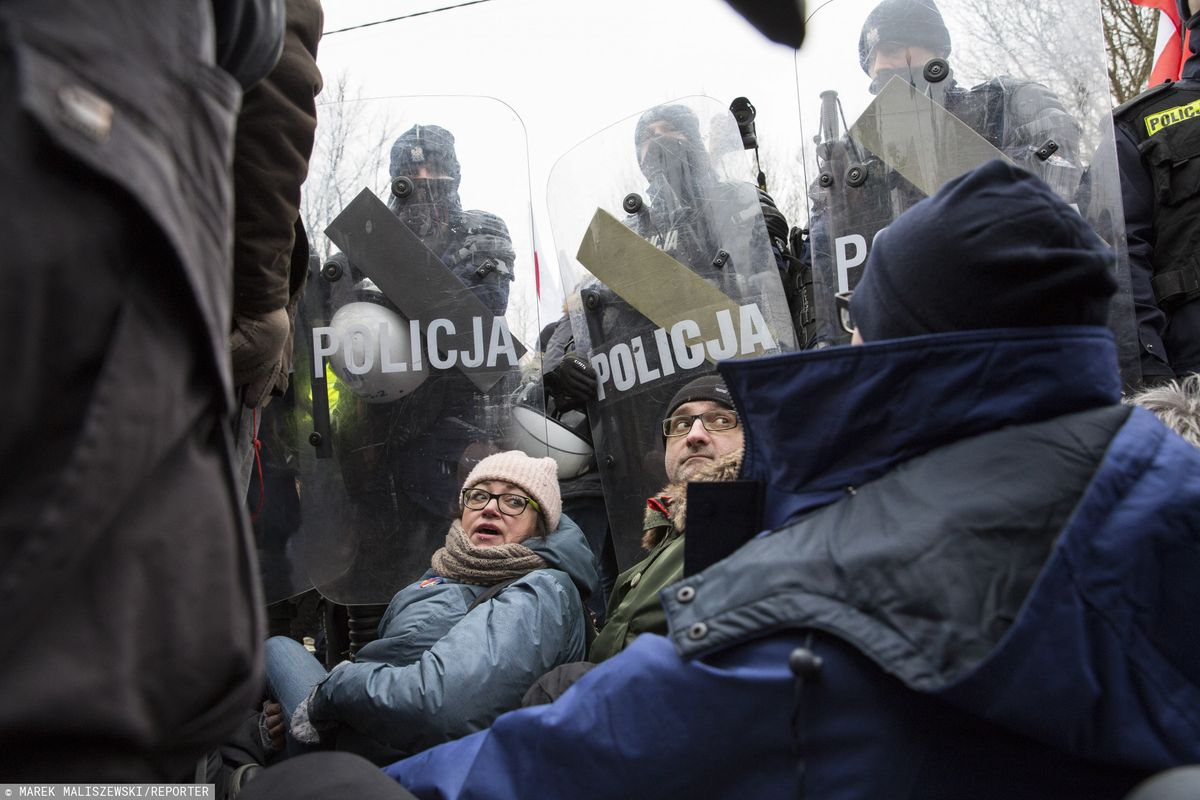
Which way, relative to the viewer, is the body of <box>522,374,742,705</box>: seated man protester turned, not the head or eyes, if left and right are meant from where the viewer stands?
facing the viewer and to the left of the viewer

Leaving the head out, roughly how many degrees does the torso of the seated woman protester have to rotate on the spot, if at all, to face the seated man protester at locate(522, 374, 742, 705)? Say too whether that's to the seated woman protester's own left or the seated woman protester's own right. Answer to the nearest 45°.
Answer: approximately 135° to the seated woman protester's own left

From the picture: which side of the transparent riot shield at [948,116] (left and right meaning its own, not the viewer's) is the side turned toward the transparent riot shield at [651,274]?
right

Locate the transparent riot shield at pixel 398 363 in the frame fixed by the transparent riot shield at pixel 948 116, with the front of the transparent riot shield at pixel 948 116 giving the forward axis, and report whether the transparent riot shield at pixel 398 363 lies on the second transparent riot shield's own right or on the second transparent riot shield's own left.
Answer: on the second transparent riot shield's own right

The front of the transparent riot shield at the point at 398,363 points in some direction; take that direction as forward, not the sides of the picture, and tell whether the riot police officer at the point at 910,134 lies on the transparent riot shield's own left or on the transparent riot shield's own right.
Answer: on the transparent riot shield's own left

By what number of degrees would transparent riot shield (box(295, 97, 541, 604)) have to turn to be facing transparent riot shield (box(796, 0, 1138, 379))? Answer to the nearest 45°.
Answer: approximately 90° to its left

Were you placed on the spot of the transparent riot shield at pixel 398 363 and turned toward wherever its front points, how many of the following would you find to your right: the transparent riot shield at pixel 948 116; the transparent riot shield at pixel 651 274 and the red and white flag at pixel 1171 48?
0

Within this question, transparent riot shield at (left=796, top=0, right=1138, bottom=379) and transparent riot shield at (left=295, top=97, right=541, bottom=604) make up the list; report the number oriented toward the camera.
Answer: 2

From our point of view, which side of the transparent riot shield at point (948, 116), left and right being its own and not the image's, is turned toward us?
front

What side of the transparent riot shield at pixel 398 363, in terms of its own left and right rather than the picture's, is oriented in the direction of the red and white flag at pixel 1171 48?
left

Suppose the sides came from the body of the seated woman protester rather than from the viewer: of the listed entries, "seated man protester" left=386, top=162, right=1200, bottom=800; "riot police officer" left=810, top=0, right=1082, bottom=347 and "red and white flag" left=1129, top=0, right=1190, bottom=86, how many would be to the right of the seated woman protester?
0

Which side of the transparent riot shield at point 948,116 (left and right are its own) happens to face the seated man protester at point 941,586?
front

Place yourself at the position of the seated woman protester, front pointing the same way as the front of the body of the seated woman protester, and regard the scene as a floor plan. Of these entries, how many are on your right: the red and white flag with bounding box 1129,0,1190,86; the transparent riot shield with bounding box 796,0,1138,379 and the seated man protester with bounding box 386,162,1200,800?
0
